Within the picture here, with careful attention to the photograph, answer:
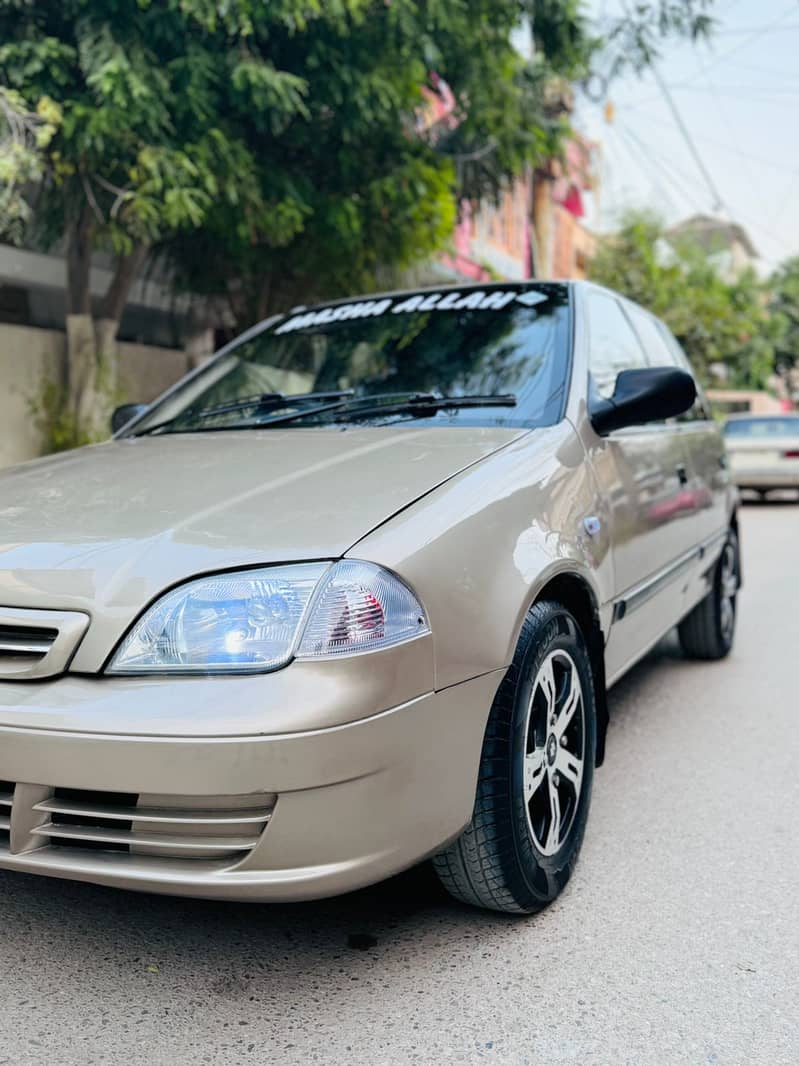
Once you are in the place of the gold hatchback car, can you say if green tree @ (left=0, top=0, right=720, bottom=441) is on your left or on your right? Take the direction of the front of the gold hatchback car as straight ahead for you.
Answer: on your right

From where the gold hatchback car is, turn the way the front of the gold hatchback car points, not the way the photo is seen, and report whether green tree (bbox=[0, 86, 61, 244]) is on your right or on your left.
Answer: on your right

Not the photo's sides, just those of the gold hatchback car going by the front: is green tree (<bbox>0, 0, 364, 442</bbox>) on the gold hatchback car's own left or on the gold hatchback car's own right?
on the gold hatchback car's own right

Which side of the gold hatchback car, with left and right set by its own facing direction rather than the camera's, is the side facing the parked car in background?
back

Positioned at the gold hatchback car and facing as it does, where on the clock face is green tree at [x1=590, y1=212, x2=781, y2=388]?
The green tree is roughly at 5 o'clock from the gold hatchback car.

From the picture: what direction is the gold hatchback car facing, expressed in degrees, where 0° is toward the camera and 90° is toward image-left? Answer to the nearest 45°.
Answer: approximately 45°
